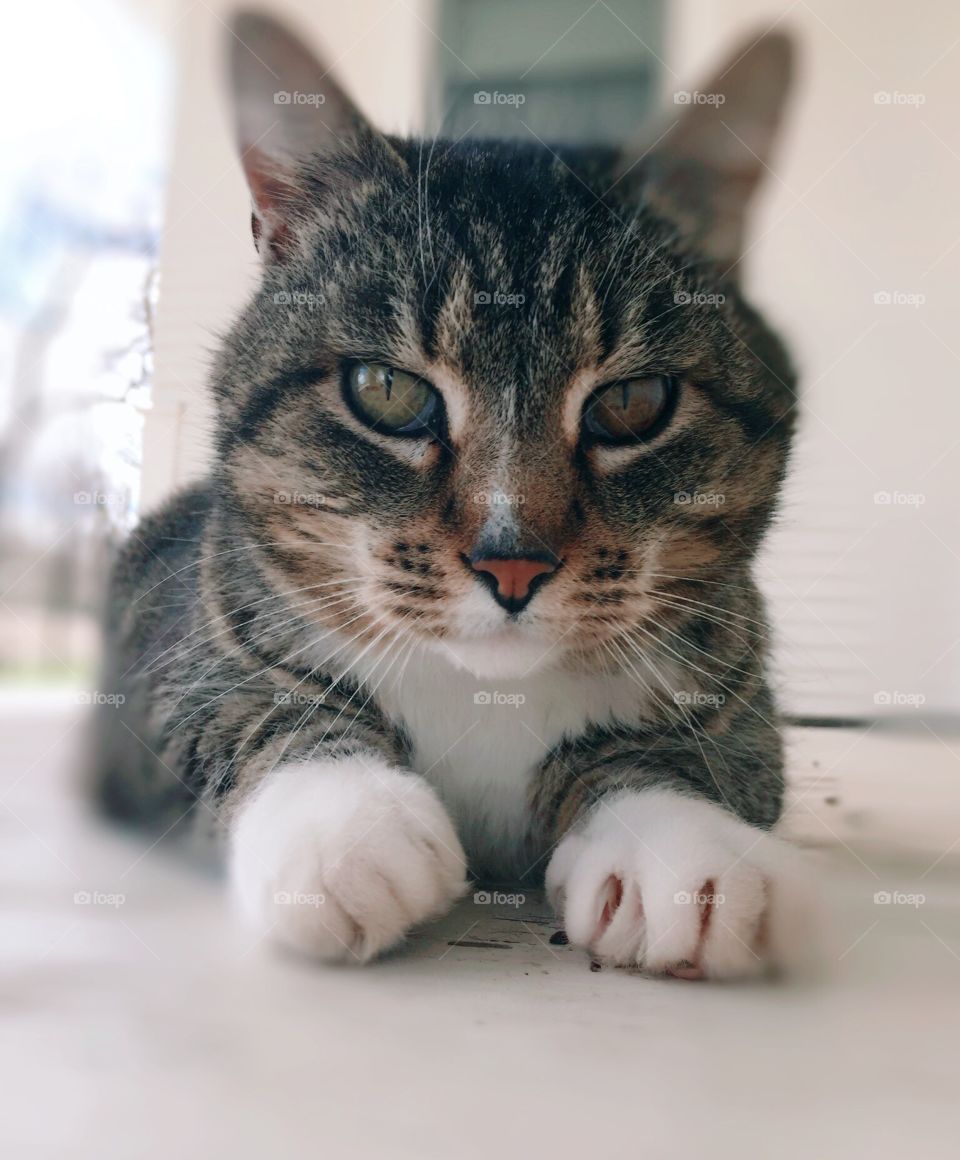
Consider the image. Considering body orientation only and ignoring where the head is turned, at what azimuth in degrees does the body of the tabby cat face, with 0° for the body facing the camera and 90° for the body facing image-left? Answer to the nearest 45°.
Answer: approximately 0°
